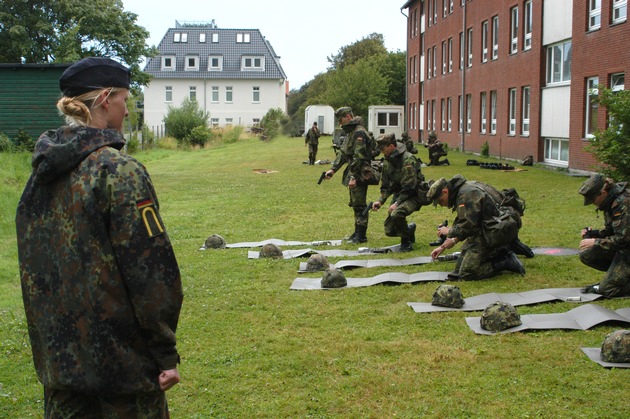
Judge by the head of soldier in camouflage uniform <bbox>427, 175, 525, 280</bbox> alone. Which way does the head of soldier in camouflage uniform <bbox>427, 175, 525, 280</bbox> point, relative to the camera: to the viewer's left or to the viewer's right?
to the viewer's left

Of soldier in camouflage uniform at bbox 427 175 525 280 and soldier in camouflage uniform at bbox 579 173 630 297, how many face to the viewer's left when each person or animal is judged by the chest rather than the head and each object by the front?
2

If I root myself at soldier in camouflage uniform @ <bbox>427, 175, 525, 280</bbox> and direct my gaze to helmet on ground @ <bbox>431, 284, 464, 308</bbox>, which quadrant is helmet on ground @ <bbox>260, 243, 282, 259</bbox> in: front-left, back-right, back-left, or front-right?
back-right

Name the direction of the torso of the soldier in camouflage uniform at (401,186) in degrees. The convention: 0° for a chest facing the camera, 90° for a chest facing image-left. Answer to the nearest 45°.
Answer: approximately 45°

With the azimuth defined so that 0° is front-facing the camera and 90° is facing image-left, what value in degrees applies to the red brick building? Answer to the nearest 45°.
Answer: approximately 45°

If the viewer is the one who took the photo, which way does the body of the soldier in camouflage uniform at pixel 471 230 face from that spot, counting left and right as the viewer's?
facing to the left of the viewer

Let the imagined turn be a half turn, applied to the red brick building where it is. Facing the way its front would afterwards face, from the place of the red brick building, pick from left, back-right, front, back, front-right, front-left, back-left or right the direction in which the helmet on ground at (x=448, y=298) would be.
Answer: back-right

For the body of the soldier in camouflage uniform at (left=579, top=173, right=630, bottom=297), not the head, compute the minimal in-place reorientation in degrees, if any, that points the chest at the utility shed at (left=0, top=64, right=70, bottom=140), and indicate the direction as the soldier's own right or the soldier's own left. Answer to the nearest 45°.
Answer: approximately 45° to the soldier's own right

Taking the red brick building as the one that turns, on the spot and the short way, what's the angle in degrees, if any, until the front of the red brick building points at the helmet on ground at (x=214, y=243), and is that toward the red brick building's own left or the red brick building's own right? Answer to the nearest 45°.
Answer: approximately 45° to the red brick building's own left

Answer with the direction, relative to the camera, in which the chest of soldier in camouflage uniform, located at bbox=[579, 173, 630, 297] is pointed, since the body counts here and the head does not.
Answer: to the viewer's left

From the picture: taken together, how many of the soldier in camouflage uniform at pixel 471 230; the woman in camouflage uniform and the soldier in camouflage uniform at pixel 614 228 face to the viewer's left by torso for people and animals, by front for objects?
2

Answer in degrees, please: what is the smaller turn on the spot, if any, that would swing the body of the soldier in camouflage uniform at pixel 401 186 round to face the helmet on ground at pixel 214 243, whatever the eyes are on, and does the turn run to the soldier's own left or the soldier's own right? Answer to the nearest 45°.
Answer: approximately 45° to the soldier's own right

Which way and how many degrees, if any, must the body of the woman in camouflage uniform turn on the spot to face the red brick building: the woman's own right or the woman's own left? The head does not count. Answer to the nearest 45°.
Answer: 0° — they already face it

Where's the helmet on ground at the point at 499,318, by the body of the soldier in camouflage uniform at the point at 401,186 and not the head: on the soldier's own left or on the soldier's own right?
on the soldier's own left
